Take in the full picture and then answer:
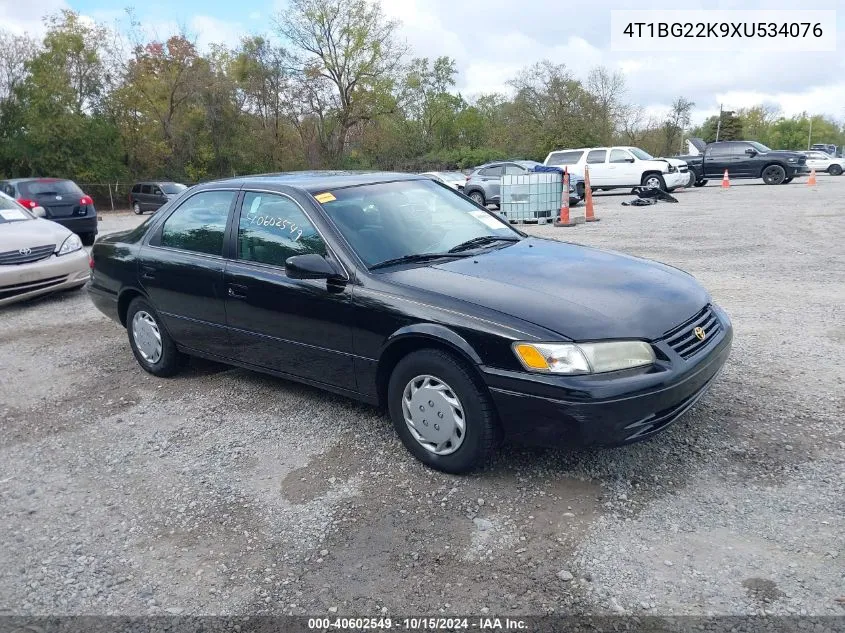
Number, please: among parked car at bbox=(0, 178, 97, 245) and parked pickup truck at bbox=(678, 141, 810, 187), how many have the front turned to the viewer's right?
1

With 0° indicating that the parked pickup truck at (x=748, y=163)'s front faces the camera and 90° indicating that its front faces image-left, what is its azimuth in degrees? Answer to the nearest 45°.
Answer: approximately 270°

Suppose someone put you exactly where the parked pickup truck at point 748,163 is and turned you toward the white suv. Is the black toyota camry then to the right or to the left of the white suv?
left

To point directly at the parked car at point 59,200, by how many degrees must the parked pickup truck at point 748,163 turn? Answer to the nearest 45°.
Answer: approximately 135° to its right

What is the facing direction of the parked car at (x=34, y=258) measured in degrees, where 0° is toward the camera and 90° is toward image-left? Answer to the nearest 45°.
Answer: approximately 315°

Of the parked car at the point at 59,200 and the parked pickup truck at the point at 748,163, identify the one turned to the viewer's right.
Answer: the parked pickup truck at the point at 748,163

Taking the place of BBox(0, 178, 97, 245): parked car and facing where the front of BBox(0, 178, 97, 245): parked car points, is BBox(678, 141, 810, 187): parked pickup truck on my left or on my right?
on my right

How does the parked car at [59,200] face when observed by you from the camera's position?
facing away from the viewer and to the left of the viewer
